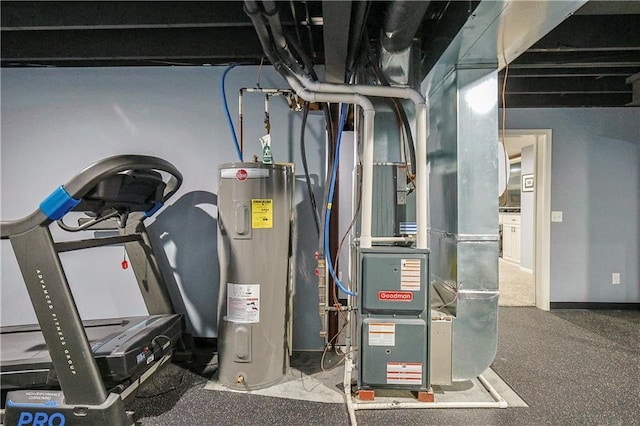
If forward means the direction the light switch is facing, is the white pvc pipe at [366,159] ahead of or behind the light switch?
ahead

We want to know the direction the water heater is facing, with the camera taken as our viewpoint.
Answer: facing the viewer

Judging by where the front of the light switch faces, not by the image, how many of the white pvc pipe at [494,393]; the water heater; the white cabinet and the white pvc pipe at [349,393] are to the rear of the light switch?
1

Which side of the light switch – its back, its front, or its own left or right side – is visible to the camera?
front

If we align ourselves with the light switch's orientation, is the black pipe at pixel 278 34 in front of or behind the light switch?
in front

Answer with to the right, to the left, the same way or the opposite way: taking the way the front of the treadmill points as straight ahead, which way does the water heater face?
to the right

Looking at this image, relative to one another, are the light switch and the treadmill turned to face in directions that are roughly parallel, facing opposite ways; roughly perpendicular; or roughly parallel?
roughly perpendicular

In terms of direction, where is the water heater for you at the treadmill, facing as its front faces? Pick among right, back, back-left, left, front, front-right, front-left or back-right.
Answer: front-left

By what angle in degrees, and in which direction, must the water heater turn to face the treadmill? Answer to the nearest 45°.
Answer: approximately 45° to its right

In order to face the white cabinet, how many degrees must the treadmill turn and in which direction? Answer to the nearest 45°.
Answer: approximately 45° to its left

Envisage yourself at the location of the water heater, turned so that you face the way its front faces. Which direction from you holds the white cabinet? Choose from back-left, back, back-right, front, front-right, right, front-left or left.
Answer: back-left

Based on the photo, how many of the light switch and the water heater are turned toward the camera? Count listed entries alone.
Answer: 2
